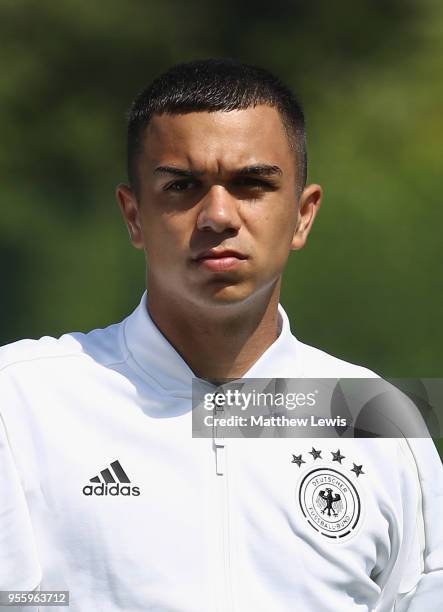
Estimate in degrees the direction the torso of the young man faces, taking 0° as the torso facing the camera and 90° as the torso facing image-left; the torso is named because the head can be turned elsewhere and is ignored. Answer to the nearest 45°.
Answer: approximately 0°
